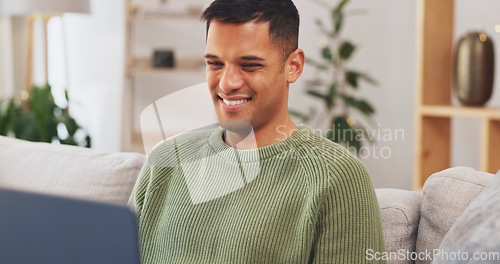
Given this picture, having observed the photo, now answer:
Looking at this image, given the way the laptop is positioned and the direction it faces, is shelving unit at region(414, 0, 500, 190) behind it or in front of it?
in front

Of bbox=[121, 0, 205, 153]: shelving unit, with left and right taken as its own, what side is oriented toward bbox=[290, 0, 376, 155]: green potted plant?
left

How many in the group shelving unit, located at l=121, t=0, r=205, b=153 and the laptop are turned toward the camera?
1

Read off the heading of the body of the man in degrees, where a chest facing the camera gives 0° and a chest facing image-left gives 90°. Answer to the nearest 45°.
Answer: approximately 45°

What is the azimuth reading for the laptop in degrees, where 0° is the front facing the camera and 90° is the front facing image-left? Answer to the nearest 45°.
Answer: approximately 225°

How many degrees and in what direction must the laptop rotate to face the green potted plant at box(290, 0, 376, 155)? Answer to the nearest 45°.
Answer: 0° — it already faces it

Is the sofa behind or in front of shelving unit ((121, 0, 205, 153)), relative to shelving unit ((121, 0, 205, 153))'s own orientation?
in front

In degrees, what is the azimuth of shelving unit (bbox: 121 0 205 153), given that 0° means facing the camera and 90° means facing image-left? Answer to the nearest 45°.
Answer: approximately 0°
